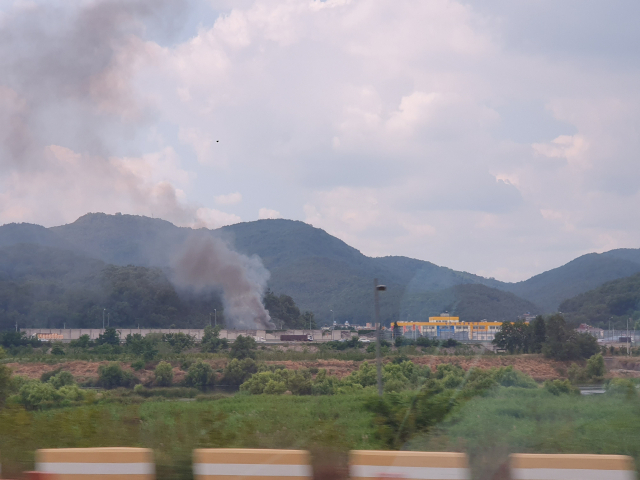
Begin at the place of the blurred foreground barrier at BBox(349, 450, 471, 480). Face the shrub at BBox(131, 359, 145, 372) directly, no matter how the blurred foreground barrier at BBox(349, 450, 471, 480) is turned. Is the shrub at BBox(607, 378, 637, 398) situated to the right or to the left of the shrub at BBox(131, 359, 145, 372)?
right

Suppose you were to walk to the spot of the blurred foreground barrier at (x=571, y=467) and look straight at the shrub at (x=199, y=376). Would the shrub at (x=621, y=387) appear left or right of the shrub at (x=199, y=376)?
right

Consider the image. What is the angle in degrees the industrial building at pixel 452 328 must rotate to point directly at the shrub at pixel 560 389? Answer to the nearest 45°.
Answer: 0° — it already faces it

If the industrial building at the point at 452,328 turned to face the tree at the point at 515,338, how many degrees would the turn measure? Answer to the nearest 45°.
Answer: approximately 45° to its left

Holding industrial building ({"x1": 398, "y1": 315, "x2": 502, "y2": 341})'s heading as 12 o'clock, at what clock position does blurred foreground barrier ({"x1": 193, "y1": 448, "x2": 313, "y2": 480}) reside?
The blurred foreground barrier is roughly at 12 o'clock from the industrial building.

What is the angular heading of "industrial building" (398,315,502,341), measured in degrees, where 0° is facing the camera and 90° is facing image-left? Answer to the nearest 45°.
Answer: approximately 0°

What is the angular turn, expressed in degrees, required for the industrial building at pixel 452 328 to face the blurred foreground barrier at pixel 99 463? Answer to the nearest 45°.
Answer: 0° — it already faces it

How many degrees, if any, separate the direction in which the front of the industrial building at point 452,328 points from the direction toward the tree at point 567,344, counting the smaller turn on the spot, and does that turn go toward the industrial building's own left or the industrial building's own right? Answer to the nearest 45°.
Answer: approximately 45° to the industrial building's own left

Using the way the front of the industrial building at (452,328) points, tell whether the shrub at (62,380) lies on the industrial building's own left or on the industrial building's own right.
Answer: on the industrial building's own right

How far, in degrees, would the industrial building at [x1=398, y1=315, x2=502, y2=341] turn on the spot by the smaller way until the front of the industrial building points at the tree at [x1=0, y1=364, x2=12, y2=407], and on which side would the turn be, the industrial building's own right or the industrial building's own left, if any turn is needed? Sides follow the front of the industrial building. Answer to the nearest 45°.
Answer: approximately 45° to the industrial building's own right
